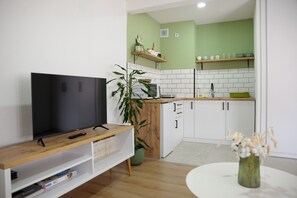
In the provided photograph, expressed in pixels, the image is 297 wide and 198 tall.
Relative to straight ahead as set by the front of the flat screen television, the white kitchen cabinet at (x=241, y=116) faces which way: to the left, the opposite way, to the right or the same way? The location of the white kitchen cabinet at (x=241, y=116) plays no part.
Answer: to the right

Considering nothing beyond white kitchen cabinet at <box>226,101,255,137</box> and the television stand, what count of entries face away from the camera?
0

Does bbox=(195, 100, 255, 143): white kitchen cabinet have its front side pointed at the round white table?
yes

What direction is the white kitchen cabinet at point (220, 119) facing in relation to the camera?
toward the camera

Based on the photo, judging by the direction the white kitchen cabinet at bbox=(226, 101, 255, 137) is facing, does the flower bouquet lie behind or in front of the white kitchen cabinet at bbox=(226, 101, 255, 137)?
in front

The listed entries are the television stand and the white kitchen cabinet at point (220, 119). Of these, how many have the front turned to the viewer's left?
0

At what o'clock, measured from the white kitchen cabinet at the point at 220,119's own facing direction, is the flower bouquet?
The flower bouquet is roughly at 12 o'clock from the white kitchen cabinet.

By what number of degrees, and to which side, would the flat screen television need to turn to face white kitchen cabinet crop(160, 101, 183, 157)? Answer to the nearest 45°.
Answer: approximately 90° to its left

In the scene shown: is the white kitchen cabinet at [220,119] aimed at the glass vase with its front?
yes

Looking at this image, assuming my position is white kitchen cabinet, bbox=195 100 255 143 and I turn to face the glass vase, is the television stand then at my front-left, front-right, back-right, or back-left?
front-right

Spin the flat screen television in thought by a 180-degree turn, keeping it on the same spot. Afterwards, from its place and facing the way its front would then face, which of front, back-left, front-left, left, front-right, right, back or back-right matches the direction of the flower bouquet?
back

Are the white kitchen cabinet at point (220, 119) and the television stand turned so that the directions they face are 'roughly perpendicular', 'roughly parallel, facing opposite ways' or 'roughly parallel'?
roughly perpendicular

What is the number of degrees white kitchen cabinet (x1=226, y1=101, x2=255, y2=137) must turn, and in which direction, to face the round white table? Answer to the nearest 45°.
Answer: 0° — it already faces it
